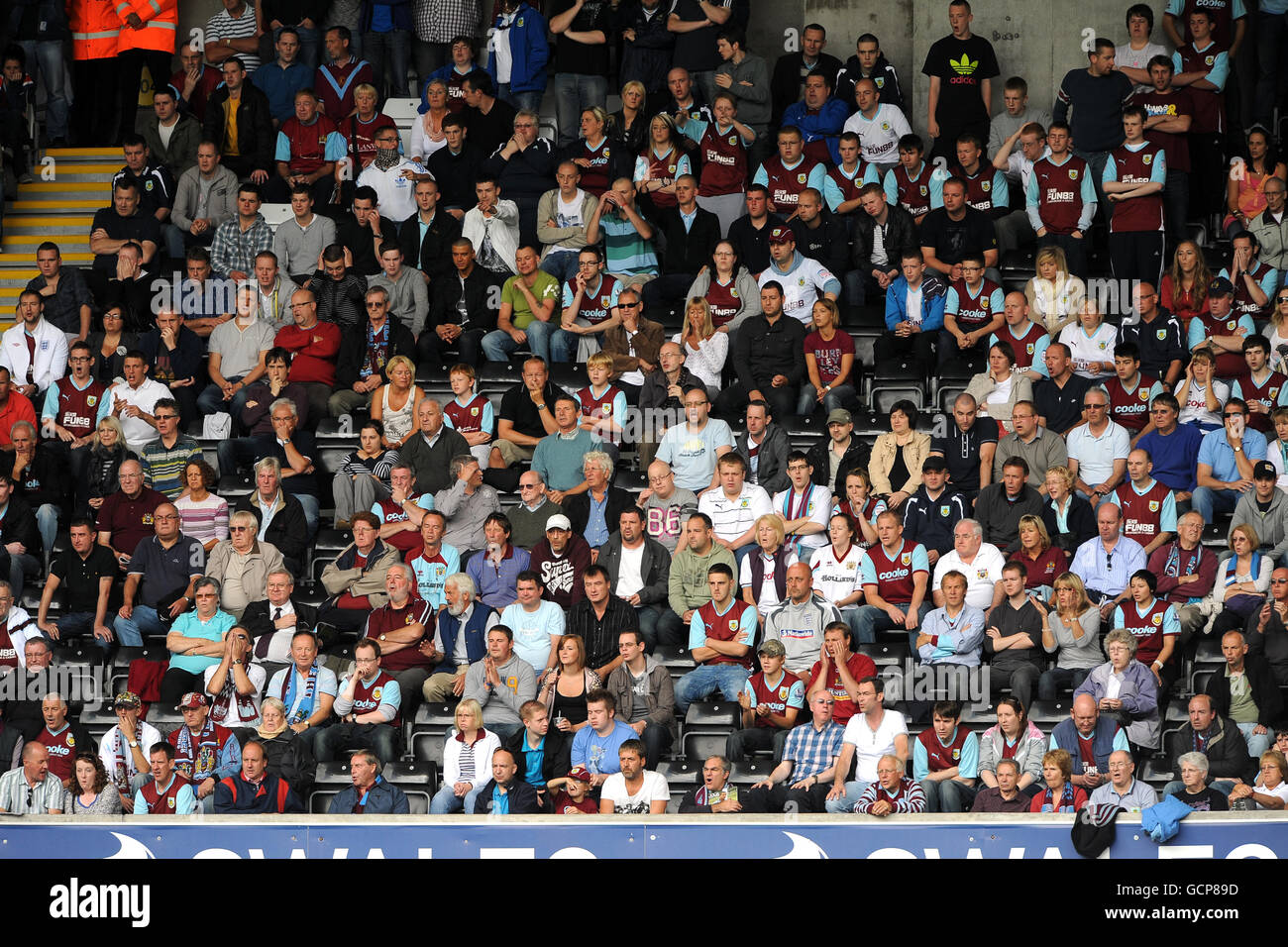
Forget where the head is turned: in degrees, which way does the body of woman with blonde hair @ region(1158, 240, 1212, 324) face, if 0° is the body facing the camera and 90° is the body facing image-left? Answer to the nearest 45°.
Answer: approximately 0°

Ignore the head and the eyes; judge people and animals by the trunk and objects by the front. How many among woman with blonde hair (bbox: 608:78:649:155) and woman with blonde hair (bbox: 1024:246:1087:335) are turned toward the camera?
2

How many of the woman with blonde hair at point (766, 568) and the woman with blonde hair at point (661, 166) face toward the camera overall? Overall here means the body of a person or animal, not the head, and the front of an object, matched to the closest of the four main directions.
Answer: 2

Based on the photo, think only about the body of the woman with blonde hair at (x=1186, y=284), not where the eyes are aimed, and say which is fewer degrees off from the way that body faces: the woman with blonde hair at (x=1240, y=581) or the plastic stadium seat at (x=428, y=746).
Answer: the woman with blonde hair

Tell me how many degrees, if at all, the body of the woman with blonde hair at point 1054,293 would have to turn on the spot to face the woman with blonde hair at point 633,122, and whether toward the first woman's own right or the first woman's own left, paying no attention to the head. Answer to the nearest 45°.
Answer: approximately 90° to the first woman's own right

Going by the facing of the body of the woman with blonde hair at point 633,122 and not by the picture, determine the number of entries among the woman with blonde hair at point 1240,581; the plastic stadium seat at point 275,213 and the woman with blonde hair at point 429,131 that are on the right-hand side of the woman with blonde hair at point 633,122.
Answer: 2

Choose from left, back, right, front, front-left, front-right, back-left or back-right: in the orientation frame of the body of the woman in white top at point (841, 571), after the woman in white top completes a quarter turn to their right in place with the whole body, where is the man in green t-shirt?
front-right

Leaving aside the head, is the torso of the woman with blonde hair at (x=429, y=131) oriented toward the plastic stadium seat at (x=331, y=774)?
yes

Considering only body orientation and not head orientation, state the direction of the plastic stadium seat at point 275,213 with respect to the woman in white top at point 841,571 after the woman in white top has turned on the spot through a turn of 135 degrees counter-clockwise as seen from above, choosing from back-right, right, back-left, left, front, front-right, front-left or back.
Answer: left

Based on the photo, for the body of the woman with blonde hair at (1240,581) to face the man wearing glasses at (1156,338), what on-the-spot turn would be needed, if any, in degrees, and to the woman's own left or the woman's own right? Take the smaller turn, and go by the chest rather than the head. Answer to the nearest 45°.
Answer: approximately 135° to the woman's own right
